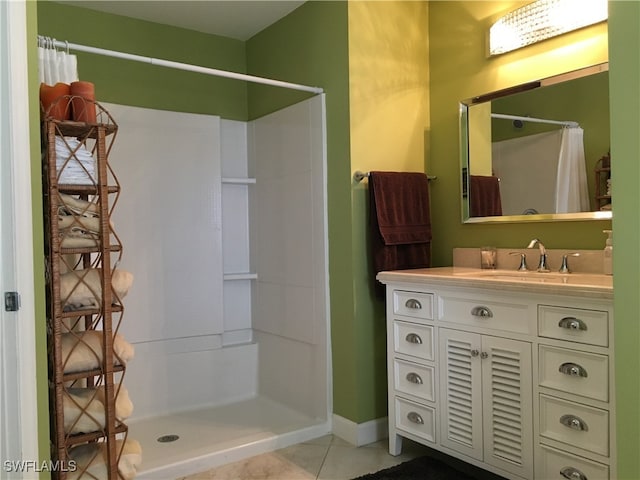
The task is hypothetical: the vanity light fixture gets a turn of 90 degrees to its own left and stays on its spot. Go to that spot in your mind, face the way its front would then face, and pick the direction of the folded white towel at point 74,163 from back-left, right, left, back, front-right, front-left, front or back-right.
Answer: right

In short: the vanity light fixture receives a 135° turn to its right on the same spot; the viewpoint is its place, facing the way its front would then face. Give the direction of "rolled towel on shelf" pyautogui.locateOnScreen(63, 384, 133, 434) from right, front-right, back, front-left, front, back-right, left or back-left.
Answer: back-left

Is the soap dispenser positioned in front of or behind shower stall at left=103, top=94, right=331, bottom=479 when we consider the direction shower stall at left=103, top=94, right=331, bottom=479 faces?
in front

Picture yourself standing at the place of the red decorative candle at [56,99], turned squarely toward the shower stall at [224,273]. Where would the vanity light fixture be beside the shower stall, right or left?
right

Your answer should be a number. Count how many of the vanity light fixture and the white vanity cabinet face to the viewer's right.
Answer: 0

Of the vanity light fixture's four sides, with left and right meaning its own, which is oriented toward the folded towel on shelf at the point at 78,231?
front

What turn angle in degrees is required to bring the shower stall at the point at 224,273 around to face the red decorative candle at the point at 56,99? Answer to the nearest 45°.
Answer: approximately 90° to its right

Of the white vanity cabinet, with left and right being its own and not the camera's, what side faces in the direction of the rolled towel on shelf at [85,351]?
front

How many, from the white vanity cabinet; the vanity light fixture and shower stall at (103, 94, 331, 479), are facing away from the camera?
0

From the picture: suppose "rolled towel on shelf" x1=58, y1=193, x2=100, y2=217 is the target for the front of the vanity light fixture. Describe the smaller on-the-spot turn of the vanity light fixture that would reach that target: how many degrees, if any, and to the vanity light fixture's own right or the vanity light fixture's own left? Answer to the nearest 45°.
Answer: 0° — it already faces it

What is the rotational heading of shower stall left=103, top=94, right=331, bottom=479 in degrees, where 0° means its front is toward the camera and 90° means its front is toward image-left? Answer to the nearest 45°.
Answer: approximately 315°

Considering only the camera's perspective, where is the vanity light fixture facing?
facing the viewer and to the left of the viewer

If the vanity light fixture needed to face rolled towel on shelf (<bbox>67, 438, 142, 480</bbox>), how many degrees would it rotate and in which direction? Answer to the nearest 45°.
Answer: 0° — it already faces it
